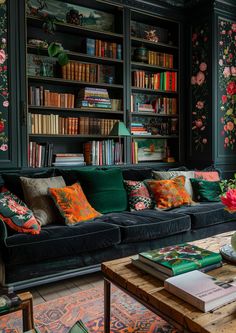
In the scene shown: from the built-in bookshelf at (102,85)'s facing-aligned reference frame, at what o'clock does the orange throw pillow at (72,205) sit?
The orange throw pillow is roughly at 2 o'clock from the built-in bookshelf.

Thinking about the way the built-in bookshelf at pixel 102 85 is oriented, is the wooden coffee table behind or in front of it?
in front

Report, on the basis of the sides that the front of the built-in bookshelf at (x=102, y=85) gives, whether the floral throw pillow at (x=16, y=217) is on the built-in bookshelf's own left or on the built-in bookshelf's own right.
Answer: on the built-in bookshelf's own right

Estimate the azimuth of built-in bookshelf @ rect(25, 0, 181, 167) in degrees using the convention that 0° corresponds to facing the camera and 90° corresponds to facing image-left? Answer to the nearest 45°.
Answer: approximately 315°
